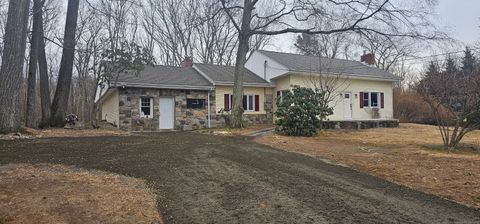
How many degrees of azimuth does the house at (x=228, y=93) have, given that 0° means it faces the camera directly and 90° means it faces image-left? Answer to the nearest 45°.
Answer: approximately 0°

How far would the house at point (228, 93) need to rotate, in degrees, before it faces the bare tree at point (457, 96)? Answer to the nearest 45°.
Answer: approximately 45° to its left

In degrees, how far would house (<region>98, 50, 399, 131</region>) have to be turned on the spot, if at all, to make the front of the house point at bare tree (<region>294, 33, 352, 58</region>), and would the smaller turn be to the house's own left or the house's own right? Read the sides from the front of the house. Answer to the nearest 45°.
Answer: approximately 135° to the house's own left

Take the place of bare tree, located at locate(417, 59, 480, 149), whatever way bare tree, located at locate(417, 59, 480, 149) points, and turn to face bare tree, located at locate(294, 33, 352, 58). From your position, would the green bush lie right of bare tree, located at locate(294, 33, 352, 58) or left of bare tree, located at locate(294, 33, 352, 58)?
left

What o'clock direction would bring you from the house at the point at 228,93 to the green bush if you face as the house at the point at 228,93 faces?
The green bush is roughly at 11 o'clock from the house.

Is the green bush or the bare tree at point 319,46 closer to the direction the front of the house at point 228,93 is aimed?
the green bush
